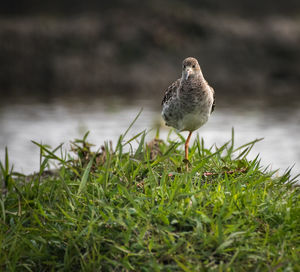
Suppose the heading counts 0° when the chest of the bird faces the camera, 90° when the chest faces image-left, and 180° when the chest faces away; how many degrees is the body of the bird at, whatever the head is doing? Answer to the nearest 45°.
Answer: approximately 0°
